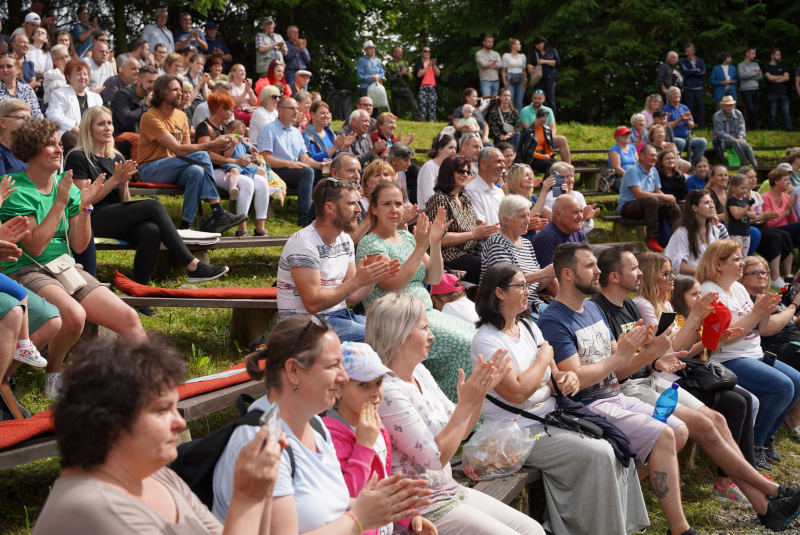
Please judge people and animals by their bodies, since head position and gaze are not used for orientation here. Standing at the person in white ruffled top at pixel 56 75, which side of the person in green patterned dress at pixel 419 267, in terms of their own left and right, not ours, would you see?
back

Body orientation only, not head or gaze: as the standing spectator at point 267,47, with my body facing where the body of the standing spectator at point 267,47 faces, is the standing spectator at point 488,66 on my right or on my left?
on my left

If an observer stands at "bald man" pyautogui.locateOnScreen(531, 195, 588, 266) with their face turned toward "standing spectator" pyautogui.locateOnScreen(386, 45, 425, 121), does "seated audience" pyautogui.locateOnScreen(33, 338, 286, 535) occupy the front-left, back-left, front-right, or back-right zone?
back-left

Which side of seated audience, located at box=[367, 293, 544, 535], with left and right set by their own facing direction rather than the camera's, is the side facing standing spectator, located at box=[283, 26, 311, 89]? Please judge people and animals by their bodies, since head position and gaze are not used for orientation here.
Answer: left

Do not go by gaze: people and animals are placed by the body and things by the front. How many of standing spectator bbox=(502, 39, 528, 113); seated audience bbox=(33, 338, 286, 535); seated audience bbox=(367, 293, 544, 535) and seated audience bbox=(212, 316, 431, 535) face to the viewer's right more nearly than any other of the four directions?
3

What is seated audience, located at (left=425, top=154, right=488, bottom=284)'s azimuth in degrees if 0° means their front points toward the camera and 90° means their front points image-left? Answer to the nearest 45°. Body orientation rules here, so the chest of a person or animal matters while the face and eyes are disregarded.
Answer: approximately 315°

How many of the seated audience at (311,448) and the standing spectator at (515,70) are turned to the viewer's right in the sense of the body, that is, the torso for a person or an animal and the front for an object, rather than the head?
1
